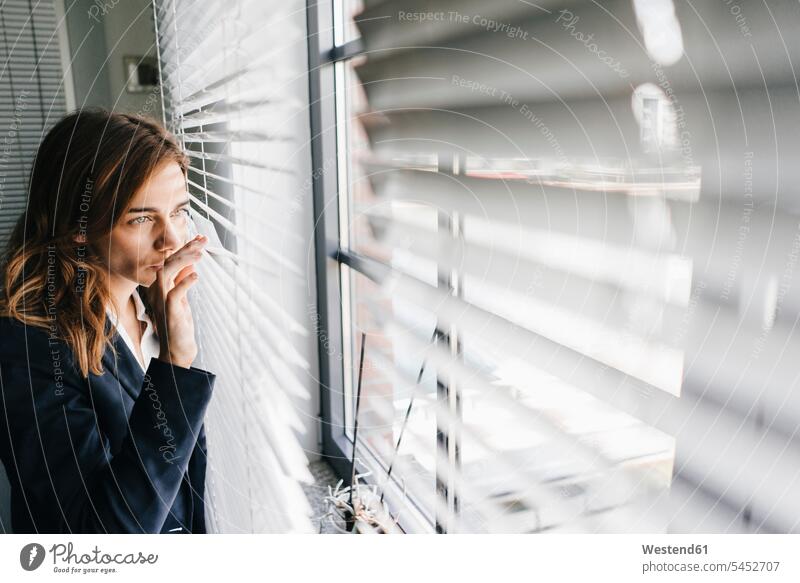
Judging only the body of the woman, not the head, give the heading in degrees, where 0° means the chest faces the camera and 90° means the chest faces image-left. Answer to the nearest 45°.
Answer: approximately 315°

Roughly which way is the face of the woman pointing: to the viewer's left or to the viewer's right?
to the viewer's right
